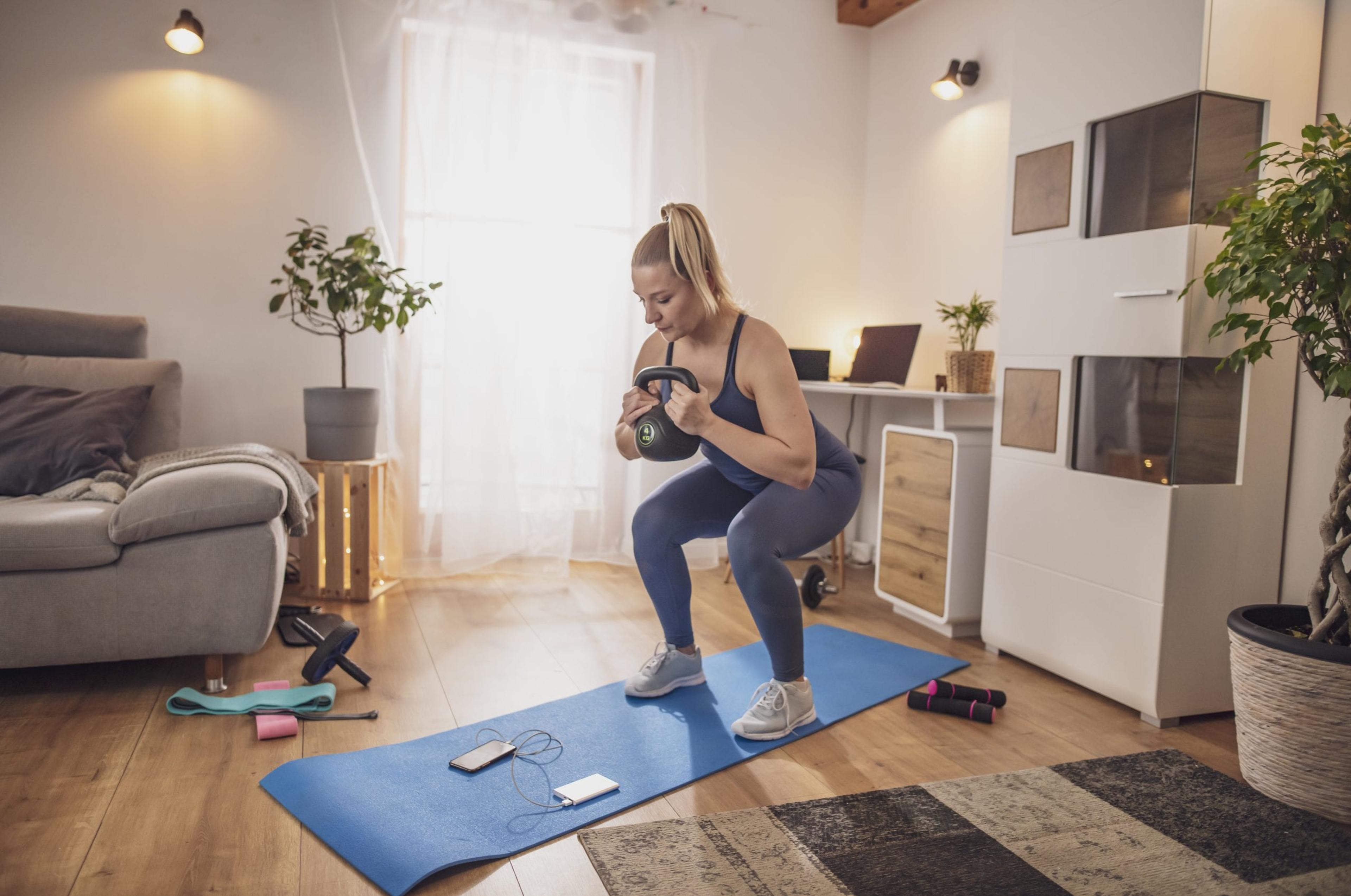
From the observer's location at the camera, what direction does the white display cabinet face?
facing the viewer and to the left of the viewer

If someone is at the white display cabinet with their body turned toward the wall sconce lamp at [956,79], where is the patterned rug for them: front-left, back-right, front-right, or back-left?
back-left

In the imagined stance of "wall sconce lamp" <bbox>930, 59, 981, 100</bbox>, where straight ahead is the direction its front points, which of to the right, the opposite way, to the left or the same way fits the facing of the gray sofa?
to the left

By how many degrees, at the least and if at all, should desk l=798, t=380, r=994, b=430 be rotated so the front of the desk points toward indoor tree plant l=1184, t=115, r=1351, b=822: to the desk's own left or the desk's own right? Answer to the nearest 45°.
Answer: approximately 90° to the desk's own left

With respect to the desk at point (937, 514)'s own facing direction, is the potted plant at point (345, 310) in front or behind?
in front

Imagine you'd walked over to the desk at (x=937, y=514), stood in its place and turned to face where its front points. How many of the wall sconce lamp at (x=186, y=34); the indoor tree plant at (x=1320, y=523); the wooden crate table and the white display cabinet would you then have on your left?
2

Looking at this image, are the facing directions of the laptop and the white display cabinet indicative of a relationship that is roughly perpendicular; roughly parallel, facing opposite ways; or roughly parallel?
roughly parallel

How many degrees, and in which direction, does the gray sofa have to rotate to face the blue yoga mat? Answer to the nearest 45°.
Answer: approximately 45° to its left

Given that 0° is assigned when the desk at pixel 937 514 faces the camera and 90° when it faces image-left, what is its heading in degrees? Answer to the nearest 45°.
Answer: approximately 45°

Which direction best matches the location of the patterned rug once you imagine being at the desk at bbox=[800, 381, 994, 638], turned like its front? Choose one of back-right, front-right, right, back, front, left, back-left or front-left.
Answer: front-left

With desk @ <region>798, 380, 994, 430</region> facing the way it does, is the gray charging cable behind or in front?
in front

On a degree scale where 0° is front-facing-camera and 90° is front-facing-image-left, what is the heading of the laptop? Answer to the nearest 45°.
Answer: approximately 45°
